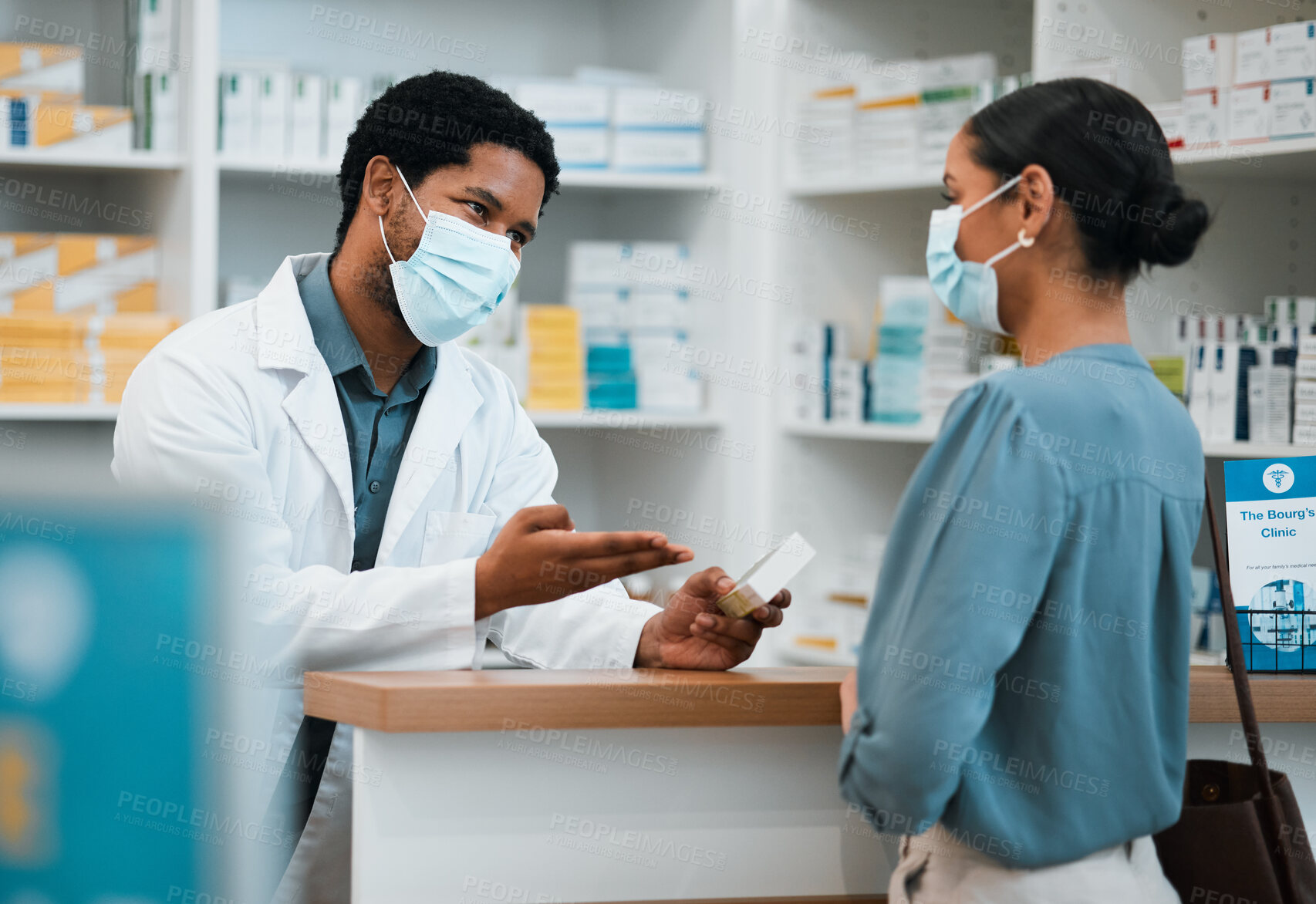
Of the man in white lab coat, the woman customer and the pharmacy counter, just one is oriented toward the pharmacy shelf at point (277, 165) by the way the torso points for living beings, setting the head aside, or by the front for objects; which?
the woman customer

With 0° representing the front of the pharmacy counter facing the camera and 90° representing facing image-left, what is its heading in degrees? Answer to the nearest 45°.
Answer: approximately 0°

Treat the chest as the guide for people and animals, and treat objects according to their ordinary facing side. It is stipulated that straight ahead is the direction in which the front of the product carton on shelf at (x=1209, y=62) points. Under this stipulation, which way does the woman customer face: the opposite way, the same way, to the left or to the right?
to the right

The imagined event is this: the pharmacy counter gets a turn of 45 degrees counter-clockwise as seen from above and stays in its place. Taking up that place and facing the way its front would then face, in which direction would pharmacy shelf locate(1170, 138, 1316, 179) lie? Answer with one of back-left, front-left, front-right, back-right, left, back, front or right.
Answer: left

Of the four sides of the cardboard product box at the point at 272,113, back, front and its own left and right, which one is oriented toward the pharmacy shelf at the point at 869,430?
left

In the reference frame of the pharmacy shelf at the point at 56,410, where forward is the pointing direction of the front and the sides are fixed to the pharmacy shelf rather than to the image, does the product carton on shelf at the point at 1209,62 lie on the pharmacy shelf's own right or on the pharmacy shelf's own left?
on the pharmacy shelf's own left

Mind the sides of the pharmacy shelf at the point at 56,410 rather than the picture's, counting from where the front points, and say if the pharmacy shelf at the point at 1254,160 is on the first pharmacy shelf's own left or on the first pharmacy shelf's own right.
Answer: on the first pharmacy shelf's own left

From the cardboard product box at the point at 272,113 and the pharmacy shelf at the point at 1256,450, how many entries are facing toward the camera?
2

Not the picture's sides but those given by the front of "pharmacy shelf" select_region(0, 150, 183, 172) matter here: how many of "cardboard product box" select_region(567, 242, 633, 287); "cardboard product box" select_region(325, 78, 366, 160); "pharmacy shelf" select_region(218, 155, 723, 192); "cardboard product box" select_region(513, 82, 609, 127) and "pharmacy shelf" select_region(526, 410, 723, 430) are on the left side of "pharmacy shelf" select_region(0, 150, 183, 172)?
5

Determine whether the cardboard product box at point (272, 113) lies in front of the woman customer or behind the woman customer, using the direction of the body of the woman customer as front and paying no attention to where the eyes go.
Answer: in front

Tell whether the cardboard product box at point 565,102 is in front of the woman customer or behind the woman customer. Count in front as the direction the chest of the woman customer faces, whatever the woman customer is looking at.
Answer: in front

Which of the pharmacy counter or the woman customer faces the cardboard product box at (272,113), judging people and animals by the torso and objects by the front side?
the woman customer
